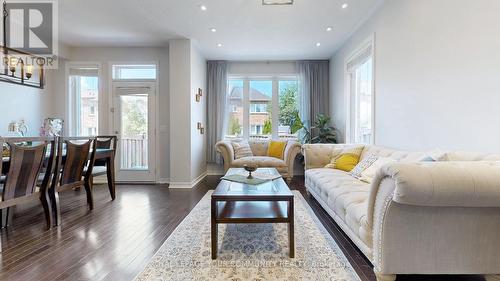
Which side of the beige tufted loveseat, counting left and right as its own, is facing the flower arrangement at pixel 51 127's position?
right

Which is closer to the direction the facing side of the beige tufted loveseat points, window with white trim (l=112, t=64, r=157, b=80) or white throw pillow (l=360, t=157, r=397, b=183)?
the white throw pillow

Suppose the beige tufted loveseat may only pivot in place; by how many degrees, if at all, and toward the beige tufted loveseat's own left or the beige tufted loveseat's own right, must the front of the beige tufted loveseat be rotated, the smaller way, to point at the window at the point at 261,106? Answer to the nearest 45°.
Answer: approximately 180°

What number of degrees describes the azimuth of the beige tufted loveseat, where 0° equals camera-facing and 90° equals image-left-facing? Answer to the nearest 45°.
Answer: approximately 0°

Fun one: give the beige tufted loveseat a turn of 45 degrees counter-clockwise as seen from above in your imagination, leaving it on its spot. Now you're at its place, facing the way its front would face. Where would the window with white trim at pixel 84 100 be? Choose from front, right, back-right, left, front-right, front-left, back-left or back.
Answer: back-right

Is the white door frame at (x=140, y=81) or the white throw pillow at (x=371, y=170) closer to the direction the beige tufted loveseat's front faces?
the white throw pillow

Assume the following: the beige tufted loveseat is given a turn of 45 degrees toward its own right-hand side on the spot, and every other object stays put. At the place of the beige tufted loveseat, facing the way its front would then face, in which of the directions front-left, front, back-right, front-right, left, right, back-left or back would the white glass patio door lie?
front-right

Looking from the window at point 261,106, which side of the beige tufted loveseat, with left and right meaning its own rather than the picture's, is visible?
back

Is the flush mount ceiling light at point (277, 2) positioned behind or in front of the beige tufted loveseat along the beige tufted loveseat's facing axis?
in front

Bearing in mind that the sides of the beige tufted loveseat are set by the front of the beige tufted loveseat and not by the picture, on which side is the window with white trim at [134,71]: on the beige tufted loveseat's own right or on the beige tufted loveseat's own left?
on the beige tufted loveseat's own right

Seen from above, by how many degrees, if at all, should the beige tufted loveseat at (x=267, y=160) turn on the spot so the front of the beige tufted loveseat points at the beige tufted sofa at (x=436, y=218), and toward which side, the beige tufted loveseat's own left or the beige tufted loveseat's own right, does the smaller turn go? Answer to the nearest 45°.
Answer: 0° — it already faces it

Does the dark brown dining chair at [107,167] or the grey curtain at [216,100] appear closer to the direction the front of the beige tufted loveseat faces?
the dark brown dining chair
